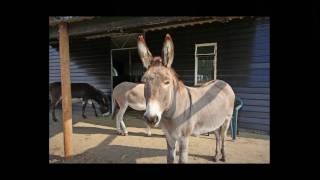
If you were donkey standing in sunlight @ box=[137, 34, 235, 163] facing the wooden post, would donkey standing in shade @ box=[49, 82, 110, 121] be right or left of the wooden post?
right

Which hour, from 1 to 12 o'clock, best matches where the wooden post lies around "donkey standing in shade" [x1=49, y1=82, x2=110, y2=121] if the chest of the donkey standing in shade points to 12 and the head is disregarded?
The wooden post is roughly at 3 o'clock from the donkey standing in shade.

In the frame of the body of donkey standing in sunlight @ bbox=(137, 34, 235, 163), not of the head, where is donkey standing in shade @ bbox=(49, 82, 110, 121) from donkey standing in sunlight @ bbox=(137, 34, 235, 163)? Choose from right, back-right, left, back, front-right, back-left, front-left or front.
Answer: right

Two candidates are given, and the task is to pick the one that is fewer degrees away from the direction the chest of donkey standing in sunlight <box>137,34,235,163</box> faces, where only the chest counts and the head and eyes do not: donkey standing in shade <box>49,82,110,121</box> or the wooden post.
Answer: the wooden post

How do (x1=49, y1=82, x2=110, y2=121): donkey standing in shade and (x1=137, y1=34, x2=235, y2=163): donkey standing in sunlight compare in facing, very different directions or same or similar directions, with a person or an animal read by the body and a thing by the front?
very different directions

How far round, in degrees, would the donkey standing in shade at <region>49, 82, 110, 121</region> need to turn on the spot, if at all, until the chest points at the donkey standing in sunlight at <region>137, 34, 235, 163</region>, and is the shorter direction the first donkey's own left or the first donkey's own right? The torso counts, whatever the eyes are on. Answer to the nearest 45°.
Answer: approximately 90° to the first donkey's own right

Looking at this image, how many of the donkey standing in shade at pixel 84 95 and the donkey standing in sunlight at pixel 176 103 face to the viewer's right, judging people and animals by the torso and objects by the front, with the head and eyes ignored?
1

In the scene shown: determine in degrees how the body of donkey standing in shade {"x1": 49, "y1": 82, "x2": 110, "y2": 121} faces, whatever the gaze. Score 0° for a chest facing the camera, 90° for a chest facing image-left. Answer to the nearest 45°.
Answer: approximately 270°
